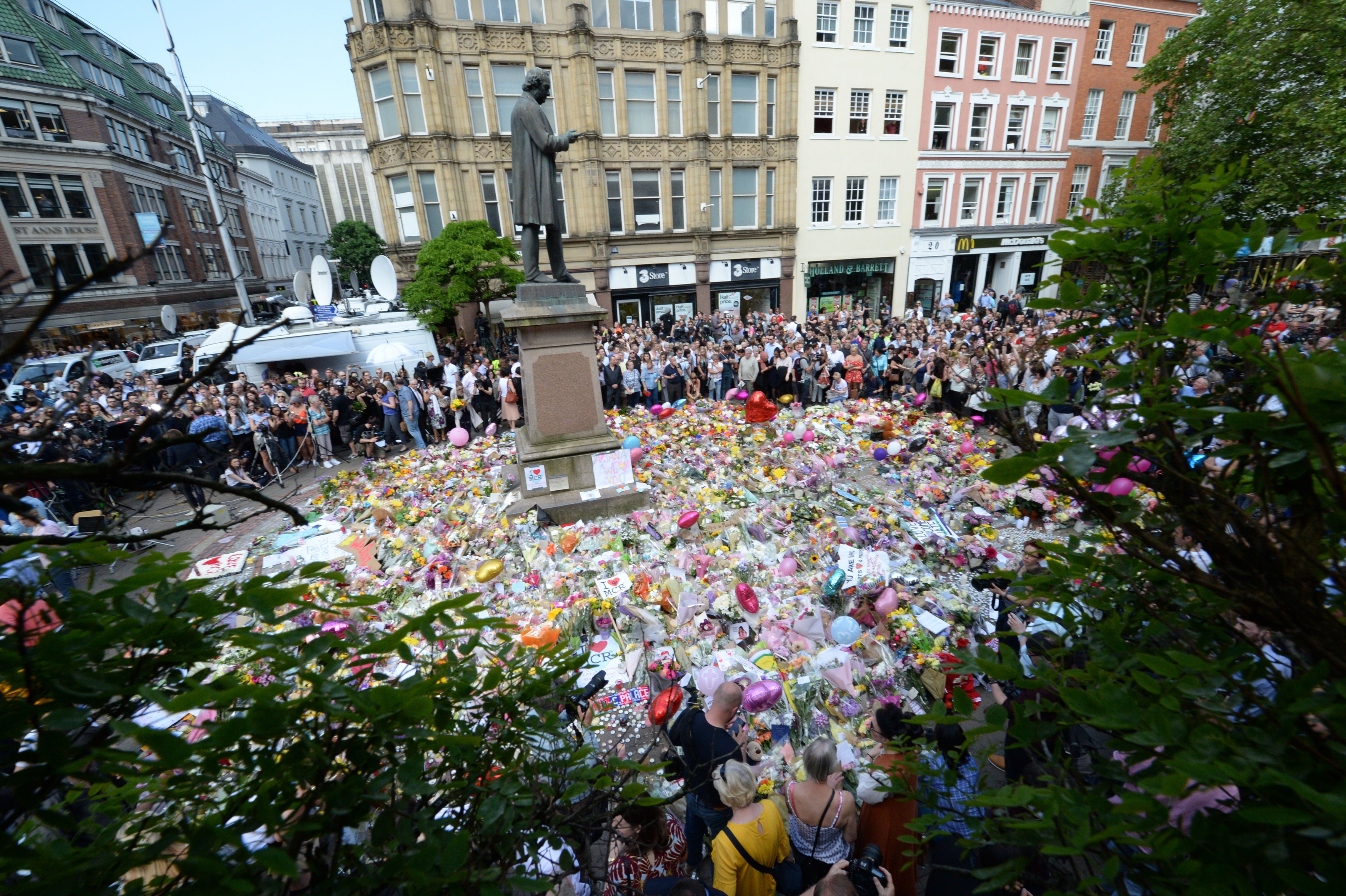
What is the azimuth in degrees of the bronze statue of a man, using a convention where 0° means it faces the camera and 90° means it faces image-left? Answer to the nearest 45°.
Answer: approximately 270°

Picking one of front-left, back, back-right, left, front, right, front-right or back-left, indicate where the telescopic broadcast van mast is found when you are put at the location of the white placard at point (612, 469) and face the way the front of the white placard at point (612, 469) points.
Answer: back-right

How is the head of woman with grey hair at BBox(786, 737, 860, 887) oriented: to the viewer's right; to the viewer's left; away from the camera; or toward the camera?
away from the camera

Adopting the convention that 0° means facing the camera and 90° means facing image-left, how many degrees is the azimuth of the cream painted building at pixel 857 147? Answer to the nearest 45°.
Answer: approximately 0°

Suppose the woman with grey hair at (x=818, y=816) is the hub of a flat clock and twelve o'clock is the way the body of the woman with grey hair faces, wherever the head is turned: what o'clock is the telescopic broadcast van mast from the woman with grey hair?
The telescopic broadcast van mast is roughly at 10 o'clock from the woman with grey hair.

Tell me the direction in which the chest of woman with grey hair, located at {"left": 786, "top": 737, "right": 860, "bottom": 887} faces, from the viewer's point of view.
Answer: away from the camera

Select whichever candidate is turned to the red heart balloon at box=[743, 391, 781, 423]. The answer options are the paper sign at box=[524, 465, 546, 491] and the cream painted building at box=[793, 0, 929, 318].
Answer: the cream painted building
